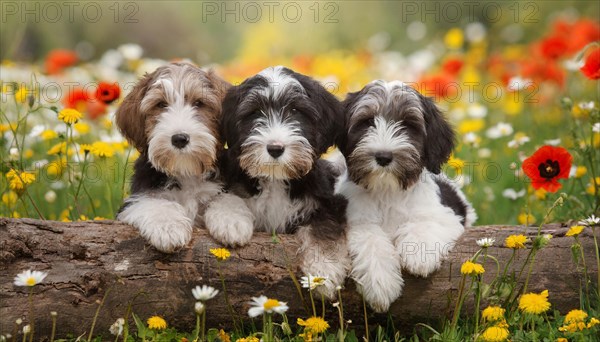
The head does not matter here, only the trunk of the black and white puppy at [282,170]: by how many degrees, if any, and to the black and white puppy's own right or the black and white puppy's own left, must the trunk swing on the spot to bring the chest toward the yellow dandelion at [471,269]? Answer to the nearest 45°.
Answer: approximately 45° to the black and white puppy's own left

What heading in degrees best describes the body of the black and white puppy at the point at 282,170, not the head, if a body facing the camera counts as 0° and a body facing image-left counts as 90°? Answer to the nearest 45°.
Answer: approximately 0°

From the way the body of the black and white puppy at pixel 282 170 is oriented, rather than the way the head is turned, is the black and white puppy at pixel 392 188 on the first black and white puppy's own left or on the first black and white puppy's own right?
on the first black and white puppy's own left

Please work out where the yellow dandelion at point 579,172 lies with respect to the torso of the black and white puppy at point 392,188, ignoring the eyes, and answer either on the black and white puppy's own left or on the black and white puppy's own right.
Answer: on the black and white puppy's own left

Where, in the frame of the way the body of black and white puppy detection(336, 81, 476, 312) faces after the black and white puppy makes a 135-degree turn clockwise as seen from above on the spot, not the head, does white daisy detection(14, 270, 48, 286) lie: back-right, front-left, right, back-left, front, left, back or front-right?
left

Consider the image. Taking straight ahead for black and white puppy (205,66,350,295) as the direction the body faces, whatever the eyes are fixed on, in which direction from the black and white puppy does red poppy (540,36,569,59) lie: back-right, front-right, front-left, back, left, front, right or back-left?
back-left

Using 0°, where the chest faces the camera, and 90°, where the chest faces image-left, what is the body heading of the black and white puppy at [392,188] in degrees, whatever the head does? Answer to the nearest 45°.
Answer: approximately 0°

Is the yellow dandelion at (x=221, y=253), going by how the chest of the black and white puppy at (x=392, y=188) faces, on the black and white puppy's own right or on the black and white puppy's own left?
on the black and white puppy's own right

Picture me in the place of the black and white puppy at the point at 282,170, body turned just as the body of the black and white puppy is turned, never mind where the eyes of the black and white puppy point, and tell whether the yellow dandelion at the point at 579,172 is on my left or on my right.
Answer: on my left

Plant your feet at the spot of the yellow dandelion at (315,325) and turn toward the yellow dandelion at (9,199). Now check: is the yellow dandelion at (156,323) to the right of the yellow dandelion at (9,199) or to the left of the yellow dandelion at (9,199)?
left

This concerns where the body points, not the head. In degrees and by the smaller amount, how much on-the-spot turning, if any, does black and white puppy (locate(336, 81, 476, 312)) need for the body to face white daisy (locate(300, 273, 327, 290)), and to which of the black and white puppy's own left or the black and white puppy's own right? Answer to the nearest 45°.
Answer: approximately 45° to the black and white puppy's own right

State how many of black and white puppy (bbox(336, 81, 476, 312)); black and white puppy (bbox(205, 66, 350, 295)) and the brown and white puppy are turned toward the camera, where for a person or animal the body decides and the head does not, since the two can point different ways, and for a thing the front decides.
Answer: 3
